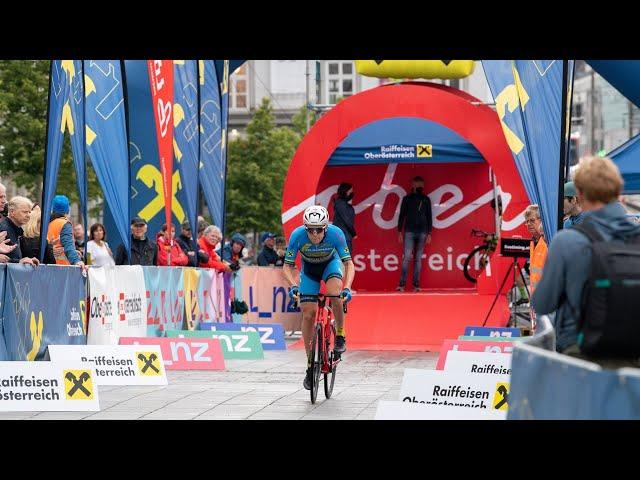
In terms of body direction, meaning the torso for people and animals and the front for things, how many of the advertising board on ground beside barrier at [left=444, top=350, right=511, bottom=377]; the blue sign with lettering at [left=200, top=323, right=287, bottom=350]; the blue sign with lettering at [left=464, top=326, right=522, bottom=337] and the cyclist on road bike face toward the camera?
4

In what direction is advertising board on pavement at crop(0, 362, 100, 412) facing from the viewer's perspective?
toward the camera

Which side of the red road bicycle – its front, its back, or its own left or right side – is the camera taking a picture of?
front

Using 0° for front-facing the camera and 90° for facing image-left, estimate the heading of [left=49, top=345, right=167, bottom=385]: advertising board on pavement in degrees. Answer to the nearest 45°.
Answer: approximately 0°

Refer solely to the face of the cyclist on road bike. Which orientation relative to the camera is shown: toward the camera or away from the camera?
toward the camera

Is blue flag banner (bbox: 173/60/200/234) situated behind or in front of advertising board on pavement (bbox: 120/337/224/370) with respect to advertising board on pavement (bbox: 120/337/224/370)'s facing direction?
behind

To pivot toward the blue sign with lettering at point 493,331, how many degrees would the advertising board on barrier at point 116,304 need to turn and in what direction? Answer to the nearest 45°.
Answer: approximately 45° to its left

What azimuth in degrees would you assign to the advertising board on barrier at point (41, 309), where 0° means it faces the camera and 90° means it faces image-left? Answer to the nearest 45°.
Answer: approximately 315°

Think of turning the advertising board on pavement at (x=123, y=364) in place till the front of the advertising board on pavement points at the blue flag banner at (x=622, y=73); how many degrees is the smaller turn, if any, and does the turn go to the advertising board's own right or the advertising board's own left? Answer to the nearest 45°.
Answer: approximately 90° to the advertising board's own left

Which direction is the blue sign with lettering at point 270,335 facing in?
toward the camera

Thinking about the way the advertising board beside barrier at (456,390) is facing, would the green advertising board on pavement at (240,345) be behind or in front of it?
behind

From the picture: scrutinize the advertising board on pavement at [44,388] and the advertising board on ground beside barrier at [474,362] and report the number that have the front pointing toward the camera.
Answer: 2

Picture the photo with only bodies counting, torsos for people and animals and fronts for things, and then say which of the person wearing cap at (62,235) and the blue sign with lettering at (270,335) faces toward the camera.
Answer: the blue sign with lettering

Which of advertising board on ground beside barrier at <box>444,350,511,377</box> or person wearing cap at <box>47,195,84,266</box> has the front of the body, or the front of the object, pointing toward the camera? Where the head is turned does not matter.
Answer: the advertising board on ground beside barrier

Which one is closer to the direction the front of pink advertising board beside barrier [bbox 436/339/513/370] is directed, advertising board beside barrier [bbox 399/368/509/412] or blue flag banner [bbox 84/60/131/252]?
the advertising board beside barrier

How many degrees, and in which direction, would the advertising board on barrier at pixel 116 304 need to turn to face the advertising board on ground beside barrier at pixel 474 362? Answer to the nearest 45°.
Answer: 0° — it already faces it

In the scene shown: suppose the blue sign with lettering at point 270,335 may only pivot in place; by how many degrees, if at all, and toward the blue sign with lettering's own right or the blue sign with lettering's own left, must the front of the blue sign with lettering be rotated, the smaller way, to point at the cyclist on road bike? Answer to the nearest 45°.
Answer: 0° — it already faces them

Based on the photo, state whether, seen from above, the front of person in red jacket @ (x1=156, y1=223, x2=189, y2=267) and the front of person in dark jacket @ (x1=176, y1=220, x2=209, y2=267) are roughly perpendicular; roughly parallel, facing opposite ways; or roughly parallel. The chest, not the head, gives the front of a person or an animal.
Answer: roughly parallel
